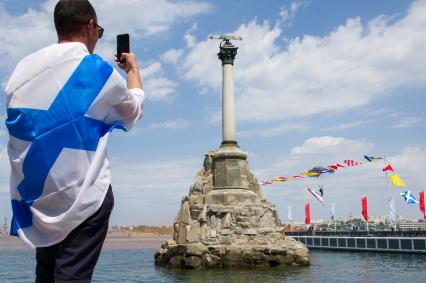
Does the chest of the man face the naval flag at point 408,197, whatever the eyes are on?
yes

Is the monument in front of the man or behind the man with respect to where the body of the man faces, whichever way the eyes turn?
in front

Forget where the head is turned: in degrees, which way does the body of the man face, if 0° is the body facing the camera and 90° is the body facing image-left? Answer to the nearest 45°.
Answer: approximately 225°

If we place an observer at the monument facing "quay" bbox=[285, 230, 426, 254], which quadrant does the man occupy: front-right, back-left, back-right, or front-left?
back-right

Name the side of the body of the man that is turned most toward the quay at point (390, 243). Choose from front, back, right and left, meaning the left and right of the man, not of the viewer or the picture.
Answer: front

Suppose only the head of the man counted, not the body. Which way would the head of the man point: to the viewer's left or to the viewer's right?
to the viewer's right

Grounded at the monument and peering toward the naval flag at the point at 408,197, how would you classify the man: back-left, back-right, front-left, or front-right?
back-right
